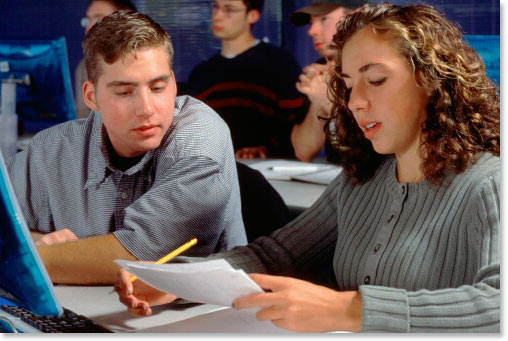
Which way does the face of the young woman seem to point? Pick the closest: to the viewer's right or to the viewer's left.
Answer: to the viewer's left

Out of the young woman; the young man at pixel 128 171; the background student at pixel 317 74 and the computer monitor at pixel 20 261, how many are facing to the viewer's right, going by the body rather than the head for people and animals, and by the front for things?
1

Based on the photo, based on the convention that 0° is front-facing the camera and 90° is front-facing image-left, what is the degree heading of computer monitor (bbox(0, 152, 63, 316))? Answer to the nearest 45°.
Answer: approximately 270°

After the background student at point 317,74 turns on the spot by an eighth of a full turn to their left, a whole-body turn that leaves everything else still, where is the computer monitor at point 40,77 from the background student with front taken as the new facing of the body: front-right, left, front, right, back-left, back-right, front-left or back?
right

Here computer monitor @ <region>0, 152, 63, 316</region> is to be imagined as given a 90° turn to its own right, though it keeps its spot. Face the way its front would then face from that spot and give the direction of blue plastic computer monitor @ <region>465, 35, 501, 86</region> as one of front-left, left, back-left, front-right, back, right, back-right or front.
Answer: left

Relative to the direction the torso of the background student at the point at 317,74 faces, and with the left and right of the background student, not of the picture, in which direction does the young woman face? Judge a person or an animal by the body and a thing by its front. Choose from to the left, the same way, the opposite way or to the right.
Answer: the same way

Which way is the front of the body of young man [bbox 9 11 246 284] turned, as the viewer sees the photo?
toward the camera

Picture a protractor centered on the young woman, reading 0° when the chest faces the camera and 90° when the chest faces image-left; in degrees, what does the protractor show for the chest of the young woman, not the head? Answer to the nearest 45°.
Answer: approximately 45°

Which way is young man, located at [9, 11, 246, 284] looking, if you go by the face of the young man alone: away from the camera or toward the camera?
toward the camera

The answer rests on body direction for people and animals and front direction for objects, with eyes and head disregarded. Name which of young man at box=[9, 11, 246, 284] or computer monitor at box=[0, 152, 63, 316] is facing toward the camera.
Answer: the young man

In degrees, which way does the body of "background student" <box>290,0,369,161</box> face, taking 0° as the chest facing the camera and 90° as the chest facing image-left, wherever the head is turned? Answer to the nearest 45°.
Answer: approximately 45°
